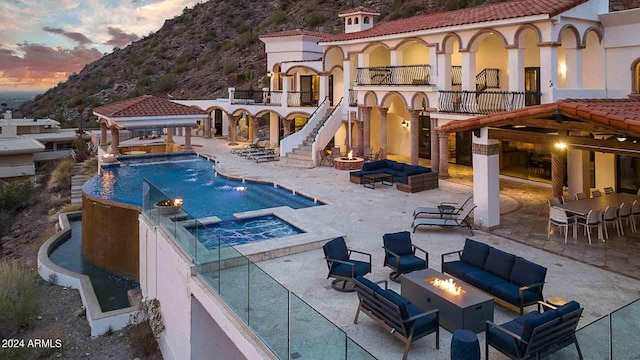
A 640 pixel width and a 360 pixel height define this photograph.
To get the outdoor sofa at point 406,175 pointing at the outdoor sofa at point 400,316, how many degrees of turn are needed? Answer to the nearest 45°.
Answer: approximately 45° to its left

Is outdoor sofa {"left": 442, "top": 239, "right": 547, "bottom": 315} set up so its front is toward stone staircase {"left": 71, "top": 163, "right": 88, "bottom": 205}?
no

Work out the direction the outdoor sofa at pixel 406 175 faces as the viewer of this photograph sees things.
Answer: facing the viewer and to the left of the viewer

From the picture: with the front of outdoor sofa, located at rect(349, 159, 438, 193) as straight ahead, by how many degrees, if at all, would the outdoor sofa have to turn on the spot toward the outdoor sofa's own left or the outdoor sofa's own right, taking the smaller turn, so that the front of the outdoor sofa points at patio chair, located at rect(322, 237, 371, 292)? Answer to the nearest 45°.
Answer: approximately 45° to the outdoor sofa's own left

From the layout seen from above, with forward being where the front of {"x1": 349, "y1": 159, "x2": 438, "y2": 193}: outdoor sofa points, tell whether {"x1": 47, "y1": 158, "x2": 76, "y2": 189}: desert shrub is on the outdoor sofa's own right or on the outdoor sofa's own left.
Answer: on the outdoor sofa's own right

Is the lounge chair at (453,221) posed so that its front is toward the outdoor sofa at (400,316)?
no

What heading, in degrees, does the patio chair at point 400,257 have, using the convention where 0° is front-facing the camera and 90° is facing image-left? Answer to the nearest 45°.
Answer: approximately 315°

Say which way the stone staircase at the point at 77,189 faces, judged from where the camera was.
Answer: facing the viewer

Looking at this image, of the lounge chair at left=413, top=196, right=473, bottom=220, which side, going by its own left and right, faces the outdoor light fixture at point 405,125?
right

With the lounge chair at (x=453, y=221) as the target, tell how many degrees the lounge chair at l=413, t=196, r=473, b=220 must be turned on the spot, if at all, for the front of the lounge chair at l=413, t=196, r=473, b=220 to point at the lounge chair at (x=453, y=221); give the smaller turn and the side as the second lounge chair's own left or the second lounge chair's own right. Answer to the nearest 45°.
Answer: approximately 90° to the second lounge chair's own left

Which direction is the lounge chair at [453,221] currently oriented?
to the viewer's left

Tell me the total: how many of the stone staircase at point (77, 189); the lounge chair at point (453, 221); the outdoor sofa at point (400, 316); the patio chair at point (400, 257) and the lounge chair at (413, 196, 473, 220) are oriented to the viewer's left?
2

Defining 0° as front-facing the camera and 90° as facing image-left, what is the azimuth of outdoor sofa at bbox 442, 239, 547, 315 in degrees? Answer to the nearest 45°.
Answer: approximately 45°

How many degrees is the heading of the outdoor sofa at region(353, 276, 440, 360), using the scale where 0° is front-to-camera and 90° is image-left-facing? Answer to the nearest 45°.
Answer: approximately 225°
